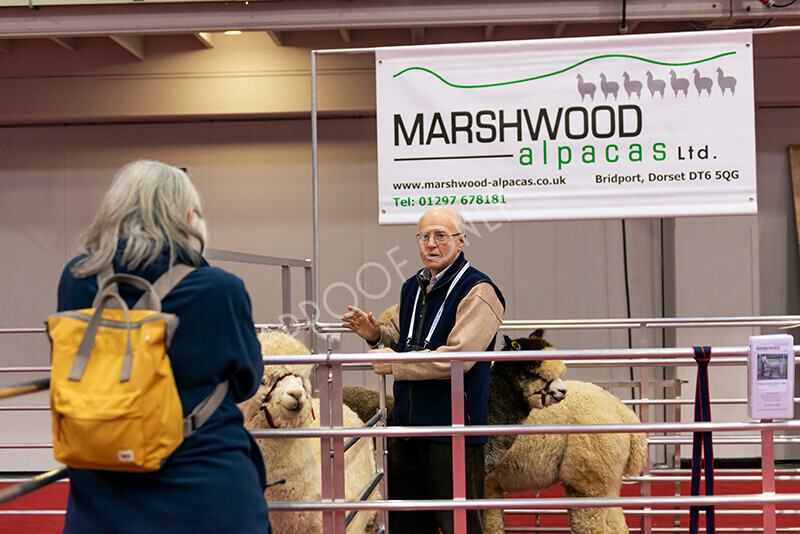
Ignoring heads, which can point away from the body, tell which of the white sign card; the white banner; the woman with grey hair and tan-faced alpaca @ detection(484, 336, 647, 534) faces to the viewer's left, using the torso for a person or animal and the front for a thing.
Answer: the tan-faced alpaca

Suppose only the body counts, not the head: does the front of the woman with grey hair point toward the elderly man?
yes

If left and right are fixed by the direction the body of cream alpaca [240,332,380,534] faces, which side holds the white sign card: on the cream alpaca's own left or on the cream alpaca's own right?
on the cream alpaca's own left

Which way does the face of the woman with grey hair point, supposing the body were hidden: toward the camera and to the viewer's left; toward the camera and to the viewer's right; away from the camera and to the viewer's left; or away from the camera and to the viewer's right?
away from the camera and to the viewer's right

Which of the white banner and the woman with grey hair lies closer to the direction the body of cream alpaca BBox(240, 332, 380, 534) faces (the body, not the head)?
the woman with grey hair

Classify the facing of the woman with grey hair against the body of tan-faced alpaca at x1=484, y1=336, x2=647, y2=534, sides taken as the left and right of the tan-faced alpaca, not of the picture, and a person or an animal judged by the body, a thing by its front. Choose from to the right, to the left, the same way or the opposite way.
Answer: to the right

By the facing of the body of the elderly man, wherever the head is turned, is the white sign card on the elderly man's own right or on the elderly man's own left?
on the elderly man's own left

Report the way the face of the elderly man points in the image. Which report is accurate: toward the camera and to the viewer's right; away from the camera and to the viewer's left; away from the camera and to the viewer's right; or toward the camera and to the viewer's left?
toward the camera and to the viewer's left

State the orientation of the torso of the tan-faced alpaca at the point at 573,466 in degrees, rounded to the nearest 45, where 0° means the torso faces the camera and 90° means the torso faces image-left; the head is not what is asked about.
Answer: approximately 90°

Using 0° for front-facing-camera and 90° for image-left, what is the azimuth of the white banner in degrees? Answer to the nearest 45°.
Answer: approximately 0°
